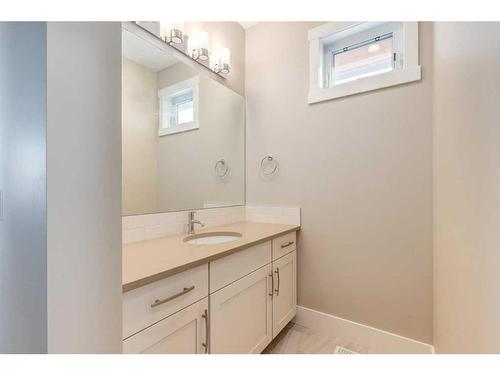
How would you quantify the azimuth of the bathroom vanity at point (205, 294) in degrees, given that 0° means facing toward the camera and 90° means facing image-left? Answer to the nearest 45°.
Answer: approximately 315°
